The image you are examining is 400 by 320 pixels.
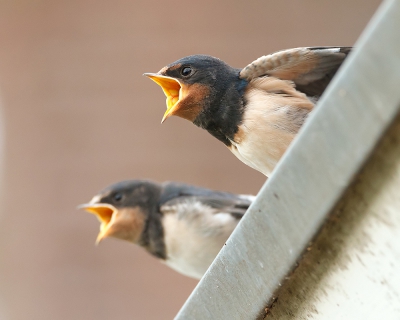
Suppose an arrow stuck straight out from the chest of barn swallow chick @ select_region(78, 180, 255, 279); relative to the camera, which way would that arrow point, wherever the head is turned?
to the viewer's left

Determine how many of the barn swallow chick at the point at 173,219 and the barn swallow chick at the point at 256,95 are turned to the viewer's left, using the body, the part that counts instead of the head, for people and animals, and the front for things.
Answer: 2

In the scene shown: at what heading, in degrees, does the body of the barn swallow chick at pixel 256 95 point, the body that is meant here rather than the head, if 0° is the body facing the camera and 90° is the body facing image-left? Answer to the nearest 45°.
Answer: approximately 90°
